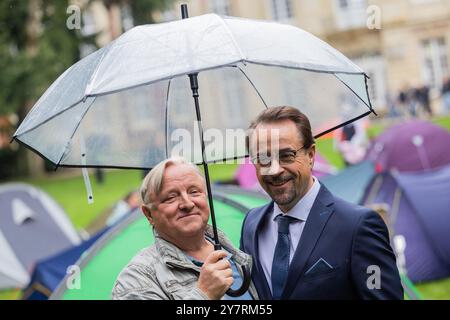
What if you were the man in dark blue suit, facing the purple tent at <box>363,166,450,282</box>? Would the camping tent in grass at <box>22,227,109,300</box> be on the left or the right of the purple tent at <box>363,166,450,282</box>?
left

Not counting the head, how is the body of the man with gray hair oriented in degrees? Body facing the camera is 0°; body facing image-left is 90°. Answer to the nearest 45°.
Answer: approximately 315°

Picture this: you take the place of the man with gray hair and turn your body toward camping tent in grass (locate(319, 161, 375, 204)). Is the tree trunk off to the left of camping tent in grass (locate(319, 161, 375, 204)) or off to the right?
left

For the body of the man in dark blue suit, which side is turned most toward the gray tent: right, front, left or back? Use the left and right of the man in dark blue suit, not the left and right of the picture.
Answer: right

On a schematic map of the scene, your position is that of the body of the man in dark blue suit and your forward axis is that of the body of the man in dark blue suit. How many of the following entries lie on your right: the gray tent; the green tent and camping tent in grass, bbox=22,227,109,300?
3

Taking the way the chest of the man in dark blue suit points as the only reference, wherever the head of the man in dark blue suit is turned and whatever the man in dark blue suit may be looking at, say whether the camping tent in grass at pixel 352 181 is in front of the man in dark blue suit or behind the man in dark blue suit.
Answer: behind

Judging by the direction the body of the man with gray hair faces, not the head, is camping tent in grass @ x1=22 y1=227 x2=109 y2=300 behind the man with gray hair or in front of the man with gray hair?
behind
